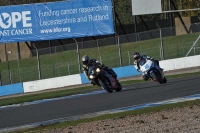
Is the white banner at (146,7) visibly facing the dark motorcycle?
yes

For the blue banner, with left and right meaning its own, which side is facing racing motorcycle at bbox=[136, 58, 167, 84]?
front

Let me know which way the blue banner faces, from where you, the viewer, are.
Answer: facing the viewer

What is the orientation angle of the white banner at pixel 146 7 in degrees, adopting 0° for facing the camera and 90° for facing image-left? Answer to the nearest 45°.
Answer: approximately 0°

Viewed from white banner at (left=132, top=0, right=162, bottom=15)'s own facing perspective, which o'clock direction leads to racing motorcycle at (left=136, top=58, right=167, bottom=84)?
The racing motorcycle is roughly at 12 o'clock from the white banner.

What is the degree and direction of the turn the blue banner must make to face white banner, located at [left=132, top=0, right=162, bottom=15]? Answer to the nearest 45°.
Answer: approximately 90° to its left

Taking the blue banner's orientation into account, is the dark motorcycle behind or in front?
in front

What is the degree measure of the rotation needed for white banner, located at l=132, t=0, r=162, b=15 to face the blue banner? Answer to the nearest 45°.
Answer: approximately 90° to its right

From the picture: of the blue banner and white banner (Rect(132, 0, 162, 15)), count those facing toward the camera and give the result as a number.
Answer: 2
